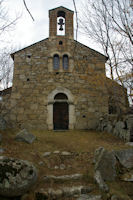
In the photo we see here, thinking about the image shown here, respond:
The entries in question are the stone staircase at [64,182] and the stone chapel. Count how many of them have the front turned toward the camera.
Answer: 2

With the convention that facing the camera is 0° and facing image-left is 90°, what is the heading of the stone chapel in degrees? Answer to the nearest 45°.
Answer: approximately 0°

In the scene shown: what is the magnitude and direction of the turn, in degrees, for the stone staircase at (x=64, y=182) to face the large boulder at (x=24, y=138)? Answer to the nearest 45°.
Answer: approximately 135° to its right

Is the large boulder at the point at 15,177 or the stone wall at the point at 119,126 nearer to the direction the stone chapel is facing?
the large boulder

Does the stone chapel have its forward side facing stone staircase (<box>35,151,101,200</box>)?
yes

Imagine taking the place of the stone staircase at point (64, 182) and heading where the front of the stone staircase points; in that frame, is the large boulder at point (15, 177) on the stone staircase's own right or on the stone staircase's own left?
on the stone staircase's own right

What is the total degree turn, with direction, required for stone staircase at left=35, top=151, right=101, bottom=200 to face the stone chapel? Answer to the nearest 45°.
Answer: approximately 180°
